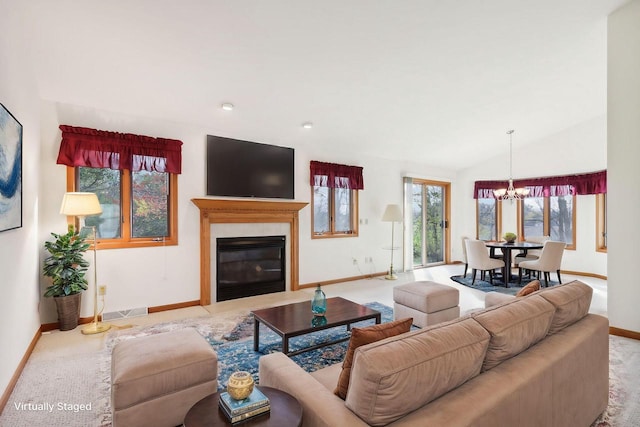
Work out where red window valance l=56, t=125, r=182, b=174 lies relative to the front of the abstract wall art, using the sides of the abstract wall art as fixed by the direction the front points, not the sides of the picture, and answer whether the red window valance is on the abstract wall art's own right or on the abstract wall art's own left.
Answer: on the abstract wall art's own left

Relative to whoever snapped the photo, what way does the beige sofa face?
facing away from the viewer and to the left of the viewer

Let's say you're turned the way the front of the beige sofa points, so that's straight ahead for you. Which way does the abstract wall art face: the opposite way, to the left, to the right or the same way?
to the right

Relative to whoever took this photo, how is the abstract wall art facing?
facing to the right of the viewer

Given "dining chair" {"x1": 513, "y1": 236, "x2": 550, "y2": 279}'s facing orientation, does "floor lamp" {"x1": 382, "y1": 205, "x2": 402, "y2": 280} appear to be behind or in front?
in front

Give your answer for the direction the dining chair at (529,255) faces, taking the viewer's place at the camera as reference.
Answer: facing the viewer and to the left of the viewer

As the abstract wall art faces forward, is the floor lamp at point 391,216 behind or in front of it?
in front

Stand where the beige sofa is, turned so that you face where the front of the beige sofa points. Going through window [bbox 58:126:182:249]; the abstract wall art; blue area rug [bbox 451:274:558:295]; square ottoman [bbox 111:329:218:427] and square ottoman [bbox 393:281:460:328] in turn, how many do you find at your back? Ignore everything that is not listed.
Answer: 0

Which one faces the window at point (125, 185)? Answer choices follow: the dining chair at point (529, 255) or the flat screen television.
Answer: the dining chair

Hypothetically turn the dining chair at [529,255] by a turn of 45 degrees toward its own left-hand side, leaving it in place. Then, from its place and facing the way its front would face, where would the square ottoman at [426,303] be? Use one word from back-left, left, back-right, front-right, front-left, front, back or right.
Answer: front

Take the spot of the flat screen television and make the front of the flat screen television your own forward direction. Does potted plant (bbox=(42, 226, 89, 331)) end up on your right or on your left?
on your right

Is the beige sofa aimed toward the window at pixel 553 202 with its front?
no

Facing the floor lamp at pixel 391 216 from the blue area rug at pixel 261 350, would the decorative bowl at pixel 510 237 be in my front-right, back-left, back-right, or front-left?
front-right

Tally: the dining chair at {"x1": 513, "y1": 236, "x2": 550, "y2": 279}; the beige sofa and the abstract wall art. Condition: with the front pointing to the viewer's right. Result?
1

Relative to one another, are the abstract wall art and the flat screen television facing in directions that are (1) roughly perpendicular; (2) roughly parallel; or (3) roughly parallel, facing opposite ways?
roughly perpendicular

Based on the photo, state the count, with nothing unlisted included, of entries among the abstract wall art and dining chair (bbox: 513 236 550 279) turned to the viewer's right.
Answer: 1

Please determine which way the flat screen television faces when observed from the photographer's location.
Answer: facing the viewer and to the right of the viewer

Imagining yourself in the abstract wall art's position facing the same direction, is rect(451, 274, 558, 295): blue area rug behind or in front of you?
in front

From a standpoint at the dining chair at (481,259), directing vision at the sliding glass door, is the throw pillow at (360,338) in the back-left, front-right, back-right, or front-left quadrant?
back-left

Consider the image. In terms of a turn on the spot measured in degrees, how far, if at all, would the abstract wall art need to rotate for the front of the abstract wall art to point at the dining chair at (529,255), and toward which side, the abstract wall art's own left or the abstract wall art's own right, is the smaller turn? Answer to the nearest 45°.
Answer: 0° — it already faces it
